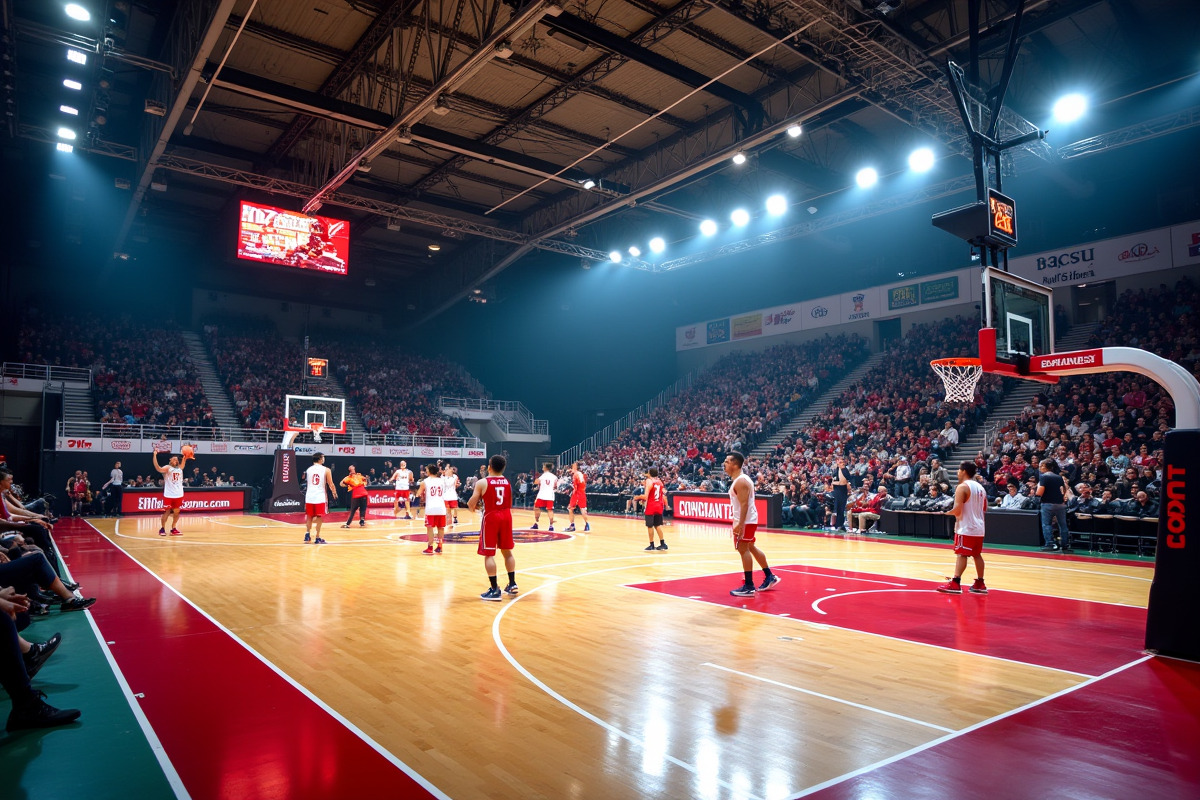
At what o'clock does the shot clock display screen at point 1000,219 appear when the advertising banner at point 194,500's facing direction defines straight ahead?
The shot clock display screen is roughly at 11 o'clock from the advertising banner.

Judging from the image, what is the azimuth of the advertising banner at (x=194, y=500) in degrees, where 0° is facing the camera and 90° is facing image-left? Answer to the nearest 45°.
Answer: approximately 0°

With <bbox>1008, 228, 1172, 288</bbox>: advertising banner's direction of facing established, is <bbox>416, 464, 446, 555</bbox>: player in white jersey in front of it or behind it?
in front

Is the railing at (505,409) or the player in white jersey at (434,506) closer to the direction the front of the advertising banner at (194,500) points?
the player in white jersey

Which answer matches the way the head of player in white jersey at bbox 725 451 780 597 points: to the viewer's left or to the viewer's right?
to the viewer's left

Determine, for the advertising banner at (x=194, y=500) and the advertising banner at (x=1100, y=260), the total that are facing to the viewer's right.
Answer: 0

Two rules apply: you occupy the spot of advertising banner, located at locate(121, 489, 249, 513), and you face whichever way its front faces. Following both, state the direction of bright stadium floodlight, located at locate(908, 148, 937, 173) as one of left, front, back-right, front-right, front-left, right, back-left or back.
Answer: front-left

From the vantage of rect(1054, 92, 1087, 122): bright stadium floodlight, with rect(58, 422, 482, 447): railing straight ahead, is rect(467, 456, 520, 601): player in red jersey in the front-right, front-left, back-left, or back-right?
front-left
